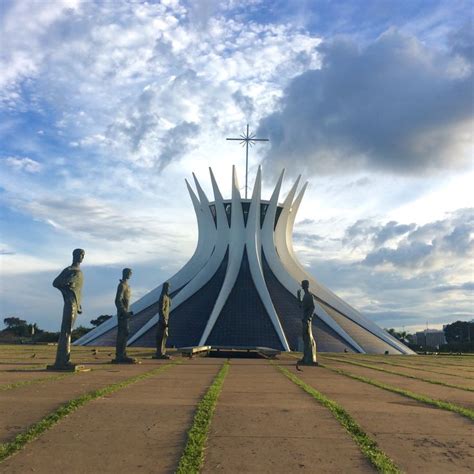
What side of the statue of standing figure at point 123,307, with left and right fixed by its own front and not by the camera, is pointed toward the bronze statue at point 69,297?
right

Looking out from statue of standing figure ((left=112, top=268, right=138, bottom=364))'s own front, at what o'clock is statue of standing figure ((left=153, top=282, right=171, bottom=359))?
statue of standing figure ((left=153, top=282, right=171, bottom=359)) is roughly at 10 o'clock from statue of standing figure ((left=112, top=268, right=138, bottom=364)).
